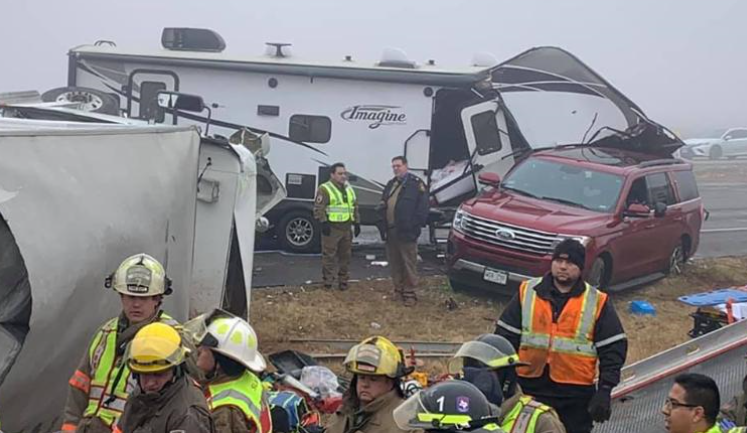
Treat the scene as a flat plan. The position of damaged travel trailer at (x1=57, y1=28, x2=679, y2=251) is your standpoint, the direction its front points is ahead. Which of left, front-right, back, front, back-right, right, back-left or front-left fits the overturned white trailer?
right

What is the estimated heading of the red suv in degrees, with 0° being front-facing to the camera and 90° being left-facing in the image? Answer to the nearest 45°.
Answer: approximately 45°

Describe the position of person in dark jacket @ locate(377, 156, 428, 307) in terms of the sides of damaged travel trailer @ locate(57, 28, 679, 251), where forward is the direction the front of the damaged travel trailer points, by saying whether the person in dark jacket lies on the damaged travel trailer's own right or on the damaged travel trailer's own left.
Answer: on the damaged travel trailer's own right

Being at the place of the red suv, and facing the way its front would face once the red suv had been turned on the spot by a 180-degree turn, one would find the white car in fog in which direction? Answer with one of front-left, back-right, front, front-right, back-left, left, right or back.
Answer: front-left

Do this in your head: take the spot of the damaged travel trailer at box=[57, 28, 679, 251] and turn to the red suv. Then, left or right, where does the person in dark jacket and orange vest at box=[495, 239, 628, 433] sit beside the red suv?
right

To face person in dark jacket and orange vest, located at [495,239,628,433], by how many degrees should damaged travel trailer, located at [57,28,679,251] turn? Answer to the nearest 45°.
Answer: approximately 90° to its right

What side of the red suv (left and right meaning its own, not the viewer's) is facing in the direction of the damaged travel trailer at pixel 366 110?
right

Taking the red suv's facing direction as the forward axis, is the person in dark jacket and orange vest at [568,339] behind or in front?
in front

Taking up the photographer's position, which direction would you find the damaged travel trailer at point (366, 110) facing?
facing to the right of the viewer

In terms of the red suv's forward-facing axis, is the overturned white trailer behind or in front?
in front

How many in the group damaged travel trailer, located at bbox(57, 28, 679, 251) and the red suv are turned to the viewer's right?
1
